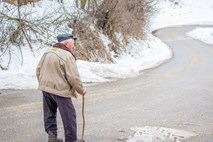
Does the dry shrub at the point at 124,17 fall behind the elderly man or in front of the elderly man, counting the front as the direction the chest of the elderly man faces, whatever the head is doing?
in front

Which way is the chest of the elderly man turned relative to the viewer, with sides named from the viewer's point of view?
facing away from the viewer and to the right of the viewer

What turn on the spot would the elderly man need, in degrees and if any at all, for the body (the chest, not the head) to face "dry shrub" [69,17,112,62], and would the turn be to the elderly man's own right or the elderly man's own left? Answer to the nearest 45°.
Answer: approximately 45° to the elderly man's own left

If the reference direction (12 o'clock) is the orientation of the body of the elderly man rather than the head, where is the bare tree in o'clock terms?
The bare tree is roughly at 10 o'clock from the elderly man.
